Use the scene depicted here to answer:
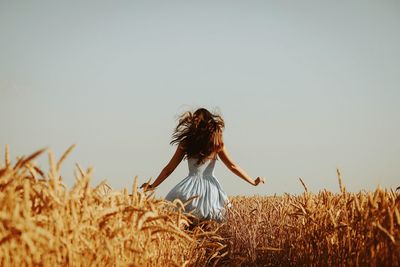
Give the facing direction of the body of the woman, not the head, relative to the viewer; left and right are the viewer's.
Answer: facing away from the viewer

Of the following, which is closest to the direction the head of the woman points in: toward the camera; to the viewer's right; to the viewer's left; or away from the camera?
away from the camera
